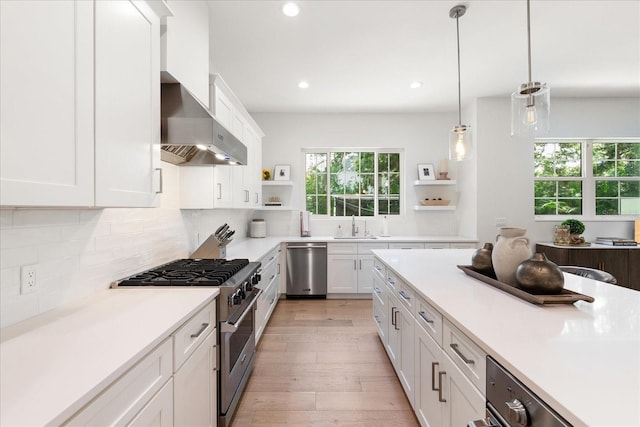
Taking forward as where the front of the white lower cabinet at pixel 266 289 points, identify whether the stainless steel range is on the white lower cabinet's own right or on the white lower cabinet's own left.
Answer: on the white lower cabinet's own right

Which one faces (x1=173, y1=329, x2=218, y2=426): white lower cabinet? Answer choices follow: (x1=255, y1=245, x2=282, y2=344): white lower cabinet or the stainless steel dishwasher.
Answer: the stainless steel dishwasher

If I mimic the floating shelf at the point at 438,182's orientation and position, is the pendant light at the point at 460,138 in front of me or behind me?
in front

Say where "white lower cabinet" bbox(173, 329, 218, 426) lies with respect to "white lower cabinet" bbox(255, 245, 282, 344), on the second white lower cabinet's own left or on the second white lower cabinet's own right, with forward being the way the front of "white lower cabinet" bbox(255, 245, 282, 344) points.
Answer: on the second white lower cabinet's own right

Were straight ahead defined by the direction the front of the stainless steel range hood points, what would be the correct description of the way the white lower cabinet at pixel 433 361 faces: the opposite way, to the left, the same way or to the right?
the opposite way

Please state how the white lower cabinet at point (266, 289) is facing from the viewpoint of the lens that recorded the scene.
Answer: facing to the right of the viewer

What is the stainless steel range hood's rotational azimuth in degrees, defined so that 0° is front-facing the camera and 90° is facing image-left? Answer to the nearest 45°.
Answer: approximately 315°

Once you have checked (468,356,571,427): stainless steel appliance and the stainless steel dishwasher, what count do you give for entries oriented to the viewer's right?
0

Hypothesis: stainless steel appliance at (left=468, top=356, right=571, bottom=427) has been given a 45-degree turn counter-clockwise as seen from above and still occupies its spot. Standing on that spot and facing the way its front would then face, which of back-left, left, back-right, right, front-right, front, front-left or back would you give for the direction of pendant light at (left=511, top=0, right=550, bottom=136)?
back

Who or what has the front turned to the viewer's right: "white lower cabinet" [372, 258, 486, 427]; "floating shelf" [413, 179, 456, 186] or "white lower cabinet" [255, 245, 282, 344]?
"white lower cabinet" [255, 245, 282, 344]

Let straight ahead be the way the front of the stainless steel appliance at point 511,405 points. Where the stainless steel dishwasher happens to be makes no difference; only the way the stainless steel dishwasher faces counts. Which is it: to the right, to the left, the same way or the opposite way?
to the left

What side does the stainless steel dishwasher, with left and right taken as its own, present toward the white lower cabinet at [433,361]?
front

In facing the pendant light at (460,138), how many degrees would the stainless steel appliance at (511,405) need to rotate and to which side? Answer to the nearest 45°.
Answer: approximately 135° to its right

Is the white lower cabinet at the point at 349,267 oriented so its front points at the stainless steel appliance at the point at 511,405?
yes
